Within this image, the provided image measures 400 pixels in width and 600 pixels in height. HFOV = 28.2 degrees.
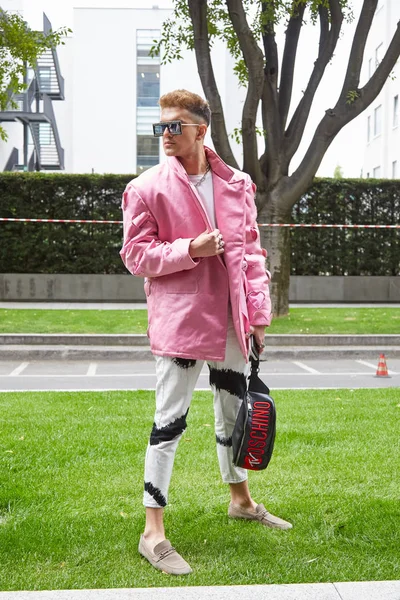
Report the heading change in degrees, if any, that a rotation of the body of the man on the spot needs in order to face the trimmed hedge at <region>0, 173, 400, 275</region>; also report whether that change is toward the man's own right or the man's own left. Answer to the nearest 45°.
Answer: approximately 135° to the man's own left

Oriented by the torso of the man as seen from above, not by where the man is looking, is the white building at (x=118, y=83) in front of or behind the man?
behind

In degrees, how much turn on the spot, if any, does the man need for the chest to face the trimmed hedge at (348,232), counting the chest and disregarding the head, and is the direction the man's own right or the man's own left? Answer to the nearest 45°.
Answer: approximately 135° to the man's own left

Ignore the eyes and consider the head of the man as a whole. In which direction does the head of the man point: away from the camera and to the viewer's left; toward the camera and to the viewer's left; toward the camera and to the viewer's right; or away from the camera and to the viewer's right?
toward the camera and to the viewer's left

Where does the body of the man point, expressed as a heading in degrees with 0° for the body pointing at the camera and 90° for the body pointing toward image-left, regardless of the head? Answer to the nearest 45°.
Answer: approximately 315°

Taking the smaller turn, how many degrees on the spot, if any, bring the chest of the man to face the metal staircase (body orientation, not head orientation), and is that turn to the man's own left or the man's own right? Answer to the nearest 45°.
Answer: approximately 135° to the man's own left
